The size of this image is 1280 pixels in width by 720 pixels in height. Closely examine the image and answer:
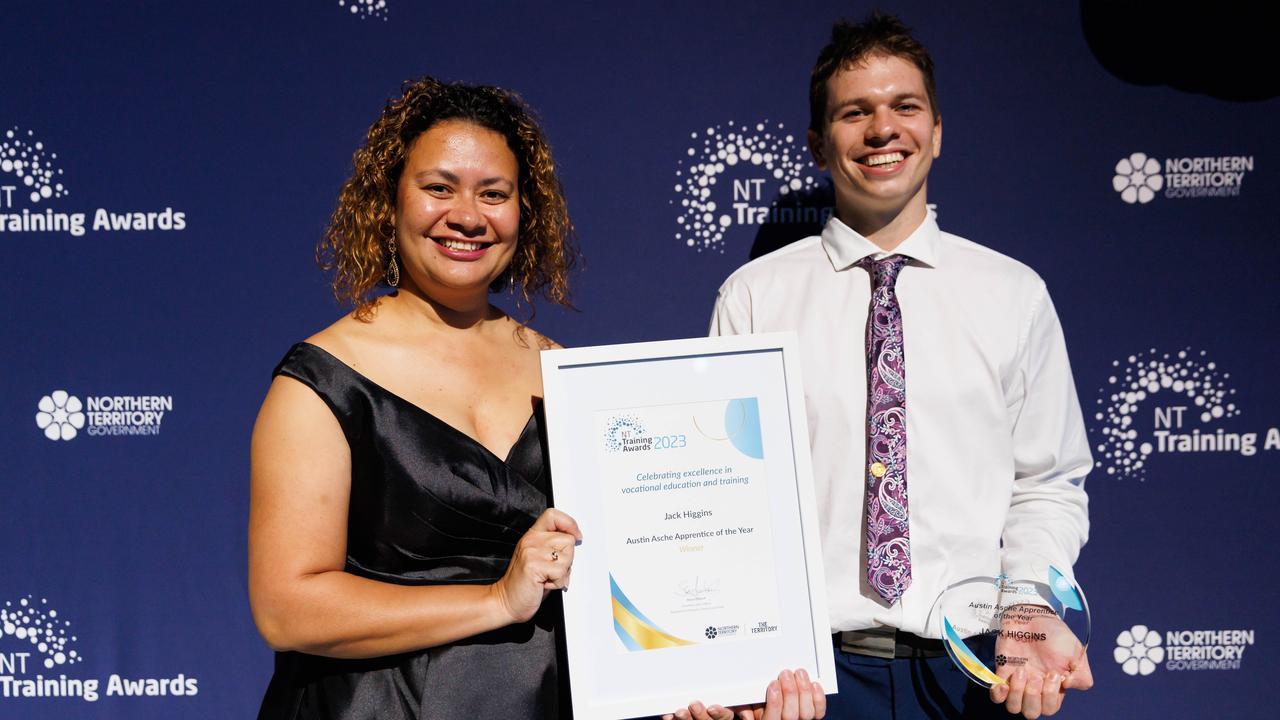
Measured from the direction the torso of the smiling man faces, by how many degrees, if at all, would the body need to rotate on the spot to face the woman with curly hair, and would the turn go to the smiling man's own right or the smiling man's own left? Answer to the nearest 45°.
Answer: approximately 45° to the smiling man's own right

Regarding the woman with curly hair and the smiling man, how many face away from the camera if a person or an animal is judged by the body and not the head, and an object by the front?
0

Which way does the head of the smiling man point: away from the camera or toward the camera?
toward the camera

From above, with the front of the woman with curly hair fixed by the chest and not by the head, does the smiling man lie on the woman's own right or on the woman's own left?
on the woman's own left

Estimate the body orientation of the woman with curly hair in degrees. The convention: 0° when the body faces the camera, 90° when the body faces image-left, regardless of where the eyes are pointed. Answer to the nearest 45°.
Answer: approximately 315°

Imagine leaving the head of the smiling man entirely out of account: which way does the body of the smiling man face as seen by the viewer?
toward the camera
